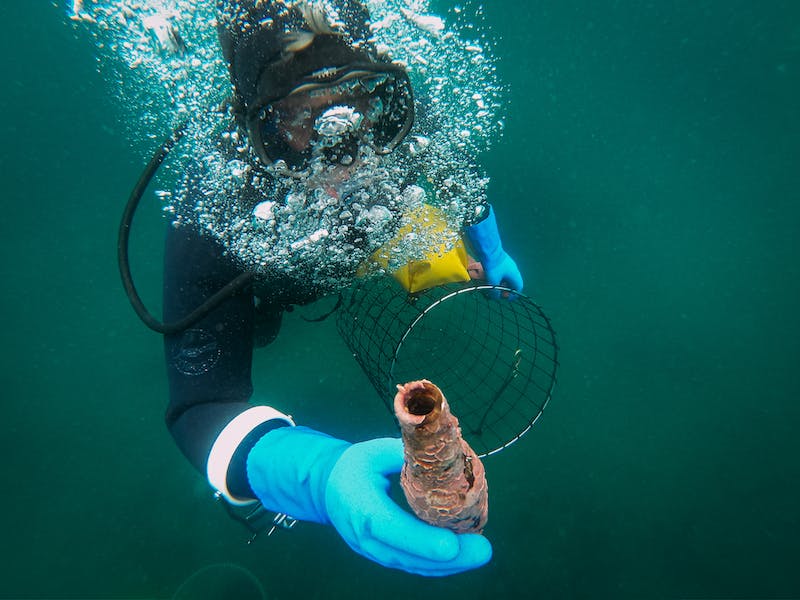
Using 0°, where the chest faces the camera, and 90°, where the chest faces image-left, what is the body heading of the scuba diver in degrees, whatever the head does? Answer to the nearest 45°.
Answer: approximately 315°
